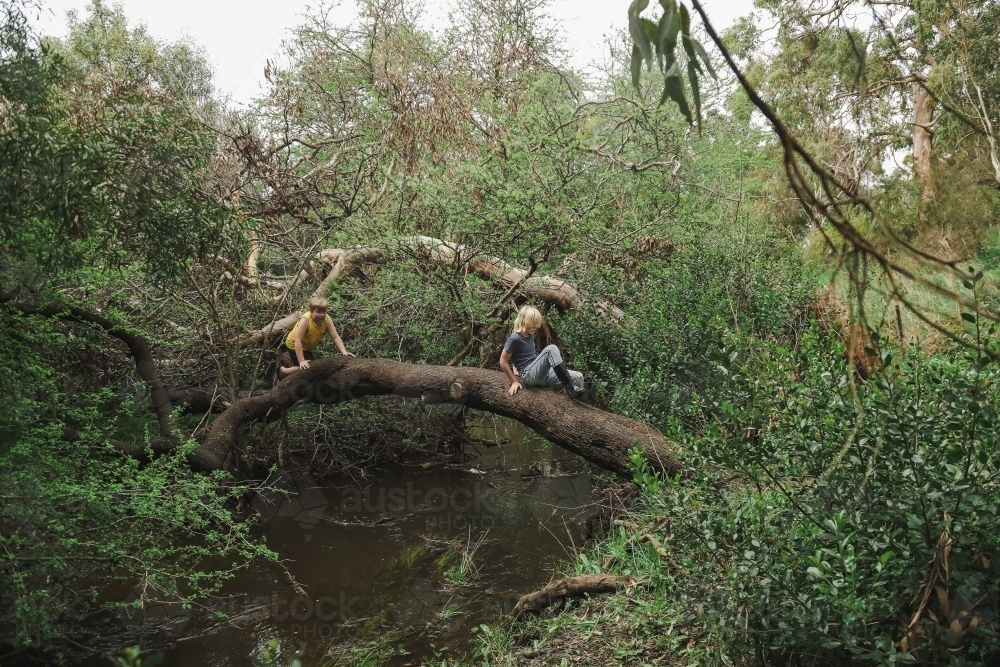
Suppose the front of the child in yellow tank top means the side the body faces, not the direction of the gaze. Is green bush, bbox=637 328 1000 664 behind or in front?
in front

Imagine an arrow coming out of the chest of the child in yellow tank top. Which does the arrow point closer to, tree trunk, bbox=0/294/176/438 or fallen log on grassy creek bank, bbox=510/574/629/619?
the fallen log on grassy creek bank

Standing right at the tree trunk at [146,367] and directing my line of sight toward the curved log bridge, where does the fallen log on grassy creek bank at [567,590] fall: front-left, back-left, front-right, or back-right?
front-right

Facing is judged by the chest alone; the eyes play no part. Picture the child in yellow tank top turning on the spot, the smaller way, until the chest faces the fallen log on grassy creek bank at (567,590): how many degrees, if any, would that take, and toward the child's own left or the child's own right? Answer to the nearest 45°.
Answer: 0° — they already face it

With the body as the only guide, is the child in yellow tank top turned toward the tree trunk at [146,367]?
no

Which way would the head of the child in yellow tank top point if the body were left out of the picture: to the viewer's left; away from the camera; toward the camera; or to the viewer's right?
toward the camera

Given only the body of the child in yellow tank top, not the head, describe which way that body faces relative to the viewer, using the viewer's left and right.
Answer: facing the viewer and to the right of the viewer

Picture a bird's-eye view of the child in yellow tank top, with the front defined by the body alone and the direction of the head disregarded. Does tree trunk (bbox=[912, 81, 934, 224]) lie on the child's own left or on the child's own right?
on the child's own left

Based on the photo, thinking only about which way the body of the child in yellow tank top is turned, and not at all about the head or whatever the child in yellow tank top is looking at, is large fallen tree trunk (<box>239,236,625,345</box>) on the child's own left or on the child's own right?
on the child's own left
